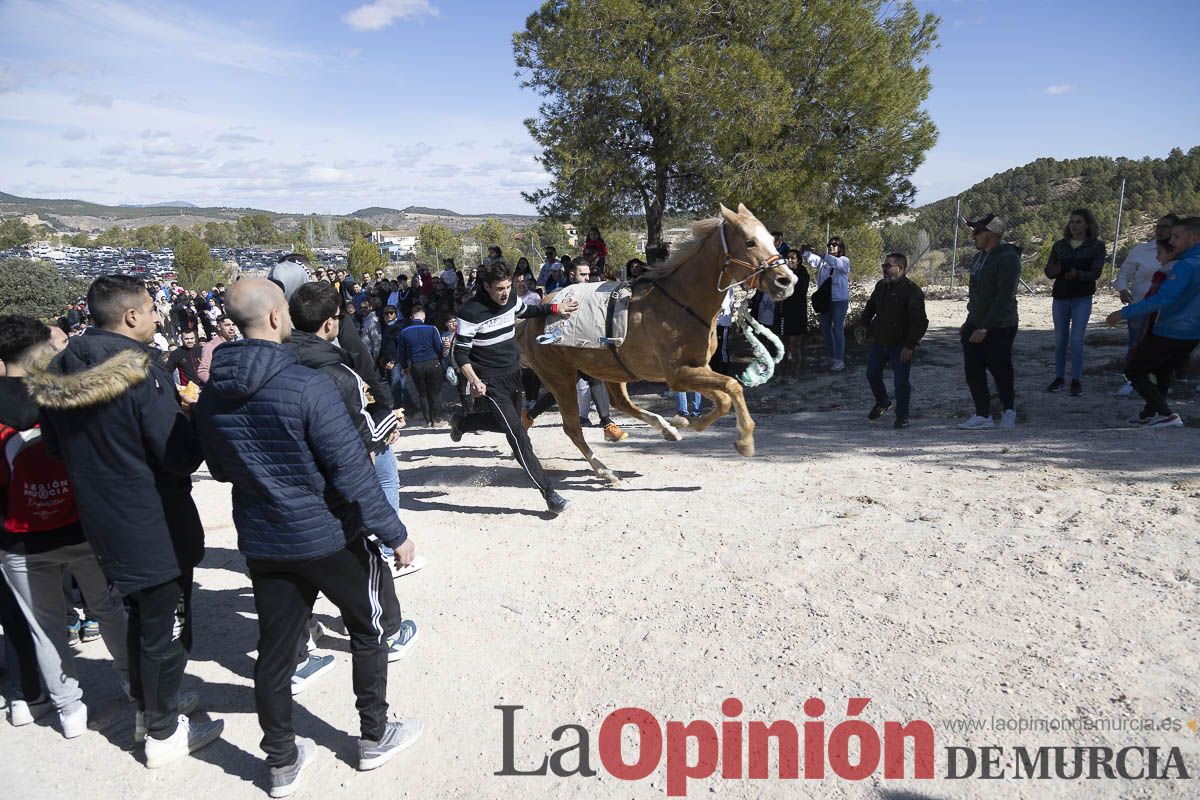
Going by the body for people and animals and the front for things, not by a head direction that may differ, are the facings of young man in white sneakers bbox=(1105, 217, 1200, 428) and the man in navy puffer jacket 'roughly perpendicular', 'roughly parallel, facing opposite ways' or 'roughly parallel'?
roughly perpendicular

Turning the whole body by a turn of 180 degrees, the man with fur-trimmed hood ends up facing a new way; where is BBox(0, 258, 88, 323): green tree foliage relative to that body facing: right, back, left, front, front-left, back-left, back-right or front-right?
back-right

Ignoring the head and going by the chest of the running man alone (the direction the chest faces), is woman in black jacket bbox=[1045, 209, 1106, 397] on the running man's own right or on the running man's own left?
on the running man's own left

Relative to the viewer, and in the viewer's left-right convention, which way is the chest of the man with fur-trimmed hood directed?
facing away from the viewer and to the right of the viewer

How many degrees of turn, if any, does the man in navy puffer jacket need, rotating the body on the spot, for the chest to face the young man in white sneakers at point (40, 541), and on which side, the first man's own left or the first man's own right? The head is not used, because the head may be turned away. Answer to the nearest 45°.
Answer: approximately 90° to the first man's own left

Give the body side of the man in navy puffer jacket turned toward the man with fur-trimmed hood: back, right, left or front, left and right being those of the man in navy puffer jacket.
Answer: left

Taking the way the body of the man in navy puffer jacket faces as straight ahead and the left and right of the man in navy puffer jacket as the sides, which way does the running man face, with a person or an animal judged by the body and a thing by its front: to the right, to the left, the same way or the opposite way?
to the right

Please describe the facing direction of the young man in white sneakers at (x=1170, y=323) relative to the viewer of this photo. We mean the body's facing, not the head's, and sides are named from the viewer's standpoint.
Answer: facing to the left of the viewer

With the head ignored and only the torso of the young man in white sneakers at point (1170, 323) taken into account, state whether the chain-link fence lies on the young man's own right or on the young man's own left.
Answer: on the young man's own right

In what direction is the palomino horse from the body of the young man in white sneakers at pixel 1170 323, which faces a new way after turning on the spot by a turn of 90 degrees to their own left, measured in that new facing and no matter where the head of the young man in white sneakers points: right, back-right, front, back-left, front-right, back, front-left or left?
front-right

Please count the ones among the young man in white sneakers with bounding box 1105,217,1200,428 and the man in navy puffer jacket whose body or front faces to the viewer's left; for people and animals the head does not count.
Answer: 1

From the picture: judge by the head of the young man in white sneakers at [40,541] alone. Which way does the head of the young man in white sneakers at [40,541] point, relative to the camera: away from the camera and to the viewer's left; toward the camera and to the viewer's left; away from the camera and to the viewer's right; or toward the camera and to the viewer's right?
away from the camera and to the viewer's right

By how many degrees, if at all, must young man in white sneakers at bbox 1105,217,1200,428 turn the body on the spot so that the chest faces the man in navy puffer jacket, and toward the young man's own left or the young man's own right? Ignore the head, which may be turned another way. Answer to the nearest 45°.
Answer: approximately 90° to the young man's own left
